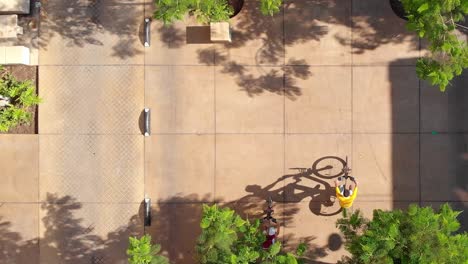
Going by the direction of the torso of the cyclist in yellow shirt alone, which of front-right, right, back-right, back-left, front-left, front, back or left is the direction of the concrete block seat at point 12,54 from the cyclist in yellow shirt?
left

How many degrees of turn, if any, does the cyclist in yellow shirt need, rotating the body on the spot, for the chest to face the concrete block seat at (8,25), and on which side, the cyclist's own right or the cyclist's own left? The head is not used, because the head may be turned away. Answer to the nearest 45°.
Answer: approximately 90° to the cyclist's own left

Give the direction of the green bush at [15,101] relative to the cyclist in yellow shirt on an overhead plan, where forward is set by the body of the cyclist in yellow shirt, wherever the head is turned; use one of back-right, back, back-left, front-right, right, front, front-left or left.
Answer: left

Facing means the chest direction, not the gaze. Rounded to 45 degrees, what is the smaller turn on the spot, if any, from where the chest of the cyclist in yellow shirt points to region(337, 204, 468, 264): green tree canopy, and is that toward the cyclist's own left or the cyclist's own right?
approximately 135° to the cyclist's own right

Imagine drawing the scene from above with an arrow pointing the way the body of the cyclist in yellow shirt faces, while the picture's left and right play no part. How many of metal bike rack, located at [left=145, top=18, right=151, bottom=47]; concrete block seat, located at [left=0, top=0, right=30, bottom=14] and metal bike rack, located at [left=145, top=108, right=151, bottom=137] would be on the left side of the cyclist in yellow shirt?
3

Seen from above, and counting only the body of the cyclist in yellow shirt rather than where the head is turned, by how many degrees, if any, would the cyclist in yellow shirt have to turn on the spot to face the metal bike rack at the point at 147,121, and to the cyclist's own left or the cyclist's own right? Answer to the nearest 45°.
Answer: approximately 90° to the cyclist's own left

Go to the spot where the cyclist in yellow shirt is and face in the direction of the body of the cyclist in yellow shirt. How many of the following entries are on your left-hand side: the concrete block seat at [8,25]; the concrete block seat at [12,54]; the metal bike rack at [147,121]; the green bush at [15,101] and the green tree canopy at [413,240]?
4

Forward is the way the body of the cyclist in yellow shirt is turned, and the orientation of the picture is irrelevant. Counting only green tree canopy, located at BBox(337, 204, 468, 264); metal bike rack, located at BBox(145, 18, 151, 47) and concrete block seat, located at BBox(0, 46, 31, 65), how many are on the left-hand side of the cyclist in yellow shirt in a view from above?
2

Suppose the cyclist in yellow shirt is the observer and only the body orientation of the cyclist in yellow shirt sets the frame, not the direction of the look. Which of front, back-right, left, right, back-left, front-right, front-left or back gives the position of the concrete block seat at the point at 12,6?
left

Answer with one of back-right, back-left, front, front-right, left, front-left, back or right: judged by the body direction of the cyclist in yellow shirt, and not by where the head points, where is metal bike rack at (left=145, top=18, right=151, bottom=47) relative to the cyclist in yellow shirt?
left

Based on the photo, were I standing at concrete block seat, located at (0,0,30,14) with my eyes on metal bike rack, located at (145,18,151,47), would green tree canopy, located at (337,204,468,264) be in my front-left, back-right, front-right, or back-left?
front-right

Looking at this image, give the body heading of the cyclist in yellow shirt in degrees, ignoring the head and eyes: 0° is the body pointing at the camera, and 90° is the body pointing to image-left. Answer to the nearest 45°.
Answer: approximately 180°
